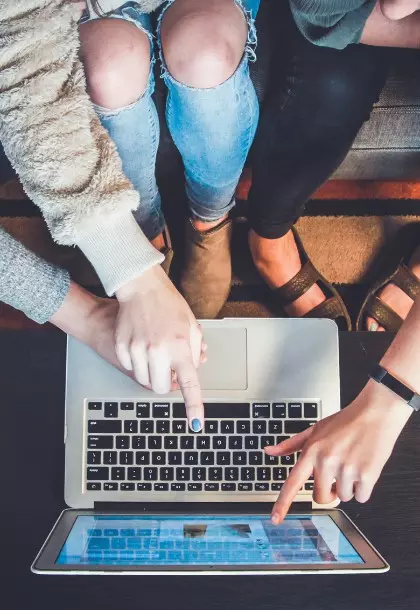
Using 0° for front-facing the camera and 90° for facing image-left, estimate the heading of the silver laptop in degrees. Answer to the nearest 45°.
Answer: approximately 180°
